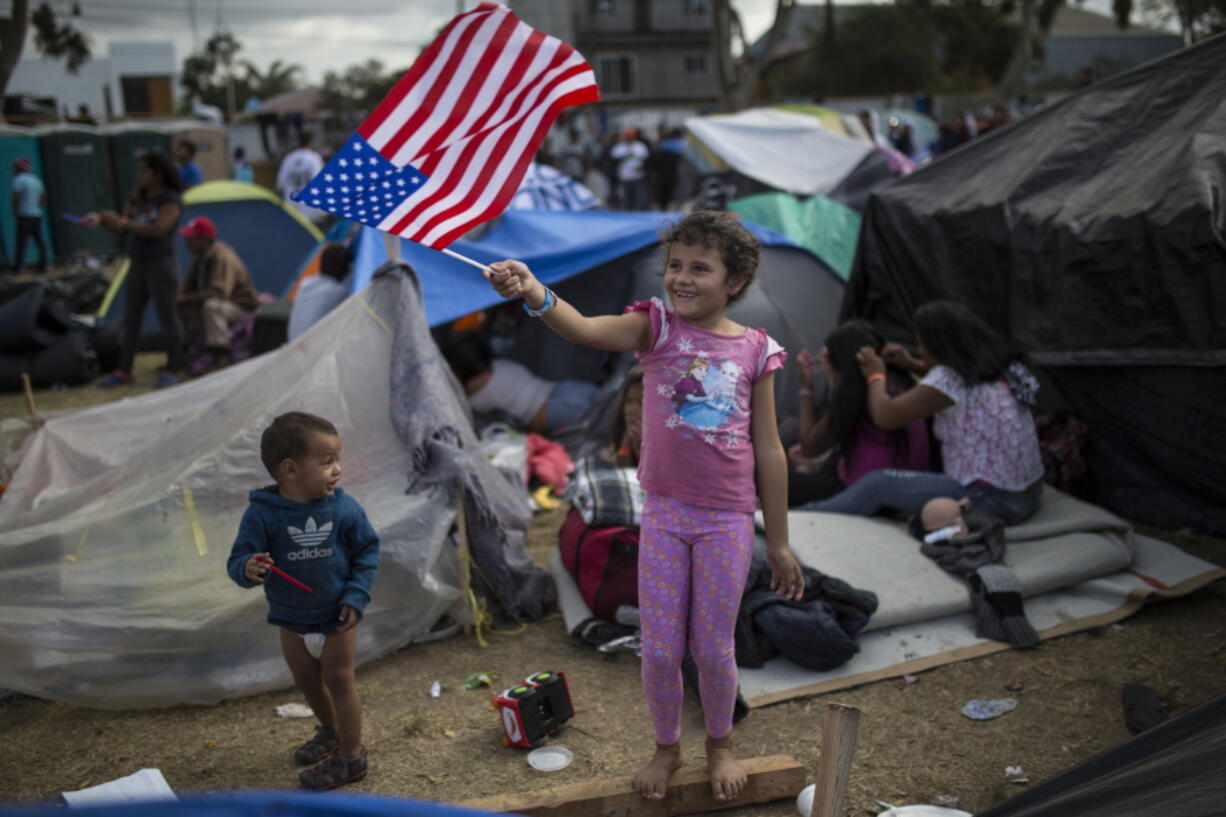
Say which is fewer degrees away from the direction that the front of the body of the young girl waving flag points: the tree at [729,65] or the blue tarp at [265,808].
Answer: the blue tarp

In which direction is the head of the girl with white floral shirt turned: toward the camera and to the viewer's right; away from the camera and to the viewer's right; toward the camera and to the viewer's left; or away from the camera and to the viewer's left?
away from the camera and to the viewer's left

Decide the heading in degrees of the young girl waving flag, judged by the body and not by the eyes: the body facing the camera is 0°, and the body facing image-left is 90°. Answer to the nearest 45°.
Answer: approximately 0°

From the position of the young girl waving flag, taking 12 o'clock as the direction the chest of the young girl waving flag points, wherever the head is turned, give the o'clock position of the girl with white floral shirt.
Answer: The girl with white floral shirt is roughly at 7 o'clock from the young girl waving flag.

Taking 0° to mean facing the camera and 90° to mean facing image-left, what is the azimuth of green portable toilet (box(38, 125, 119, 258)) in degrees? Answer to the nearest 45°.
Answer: approximately 315°

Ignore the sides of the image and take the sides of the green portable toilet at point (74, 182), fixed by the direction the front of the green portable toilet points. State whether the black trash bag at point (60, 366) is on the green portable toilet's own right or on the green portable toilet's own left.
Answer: on the green portable toilet's own right
